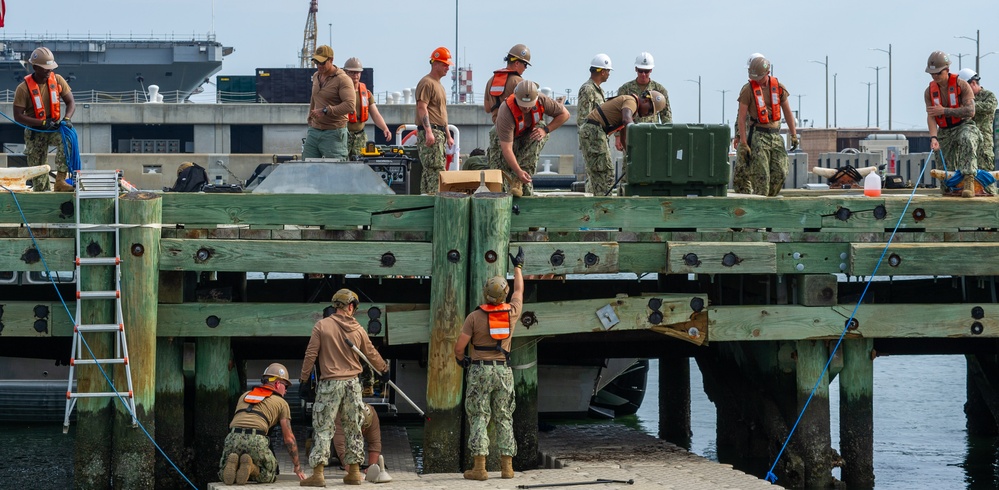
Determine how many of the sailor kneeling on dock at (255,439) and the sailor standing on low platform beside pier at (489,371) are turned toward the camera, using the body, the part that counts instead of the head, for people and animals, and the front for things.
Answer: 0

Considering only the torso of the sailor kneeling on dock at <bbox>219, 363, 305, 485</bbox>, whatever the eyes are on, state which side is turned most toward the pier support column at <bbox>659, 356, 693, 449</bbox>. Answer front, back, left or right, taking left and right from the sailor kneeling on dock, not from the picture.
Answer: front

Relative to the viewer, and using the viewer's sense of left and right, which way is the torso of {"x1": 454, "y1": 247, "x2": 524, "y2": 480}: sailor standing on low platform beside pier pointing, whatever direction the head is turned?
facing away from the viewer

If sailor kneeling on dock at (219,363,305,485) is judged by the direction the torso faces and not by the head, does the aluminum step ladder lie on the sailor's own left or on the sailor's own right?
on the sailor's own left

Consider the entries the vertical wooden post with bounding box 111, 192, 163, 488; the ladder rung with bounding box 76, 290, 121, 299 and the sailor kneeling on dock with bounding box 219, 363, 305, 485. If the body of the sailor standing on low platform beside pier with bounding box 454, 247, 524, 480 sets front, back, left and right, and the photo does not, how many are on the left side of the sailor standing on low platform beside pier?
3

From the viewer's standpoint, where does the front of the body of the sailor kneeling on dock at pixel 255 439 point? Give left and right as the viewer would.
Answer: facing away from the viewer and to the right of the viewer

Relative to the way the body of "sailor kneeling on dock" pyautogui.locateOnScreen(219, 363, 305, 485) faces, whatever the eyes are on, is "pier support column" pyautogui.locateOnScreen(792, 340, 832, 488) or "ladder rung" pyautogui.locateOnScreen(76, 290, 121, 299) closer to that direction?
the pier support column

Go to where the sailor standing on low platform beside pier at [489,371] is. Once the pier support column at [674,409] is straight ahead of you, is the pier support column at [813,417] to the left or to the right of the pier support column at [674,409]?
right

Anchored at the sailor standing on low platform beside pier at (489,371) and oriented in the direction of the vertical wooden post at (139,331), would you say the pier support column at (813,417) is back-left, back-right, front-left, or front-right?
back-right

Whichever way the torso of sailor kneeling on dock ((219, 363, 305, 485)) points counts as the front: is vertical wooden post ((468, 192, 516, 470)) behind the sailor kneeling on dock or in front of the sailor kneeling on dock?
in front

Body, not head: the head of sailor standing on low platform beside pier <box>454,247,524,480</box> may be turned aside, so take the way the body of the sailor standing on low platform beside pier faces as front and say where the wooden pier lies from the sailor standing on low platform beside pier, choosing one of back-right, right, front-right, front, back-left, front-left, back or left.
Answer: front
